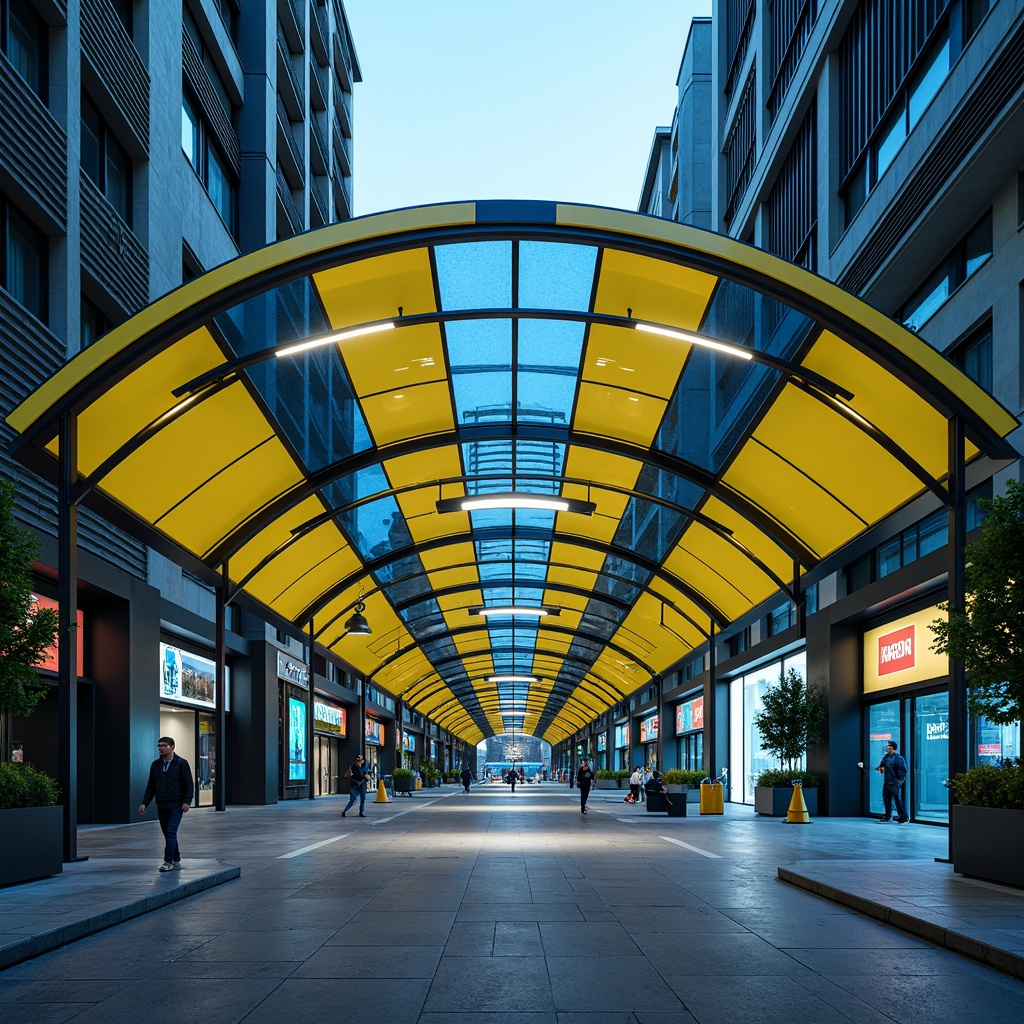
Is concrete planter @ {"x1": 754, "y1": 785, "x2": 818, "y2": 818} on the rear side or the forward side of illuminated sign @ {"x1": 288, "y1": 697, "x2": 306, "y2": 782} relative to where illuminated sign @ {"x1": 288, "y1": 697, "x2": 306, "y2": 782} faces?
on the forward side

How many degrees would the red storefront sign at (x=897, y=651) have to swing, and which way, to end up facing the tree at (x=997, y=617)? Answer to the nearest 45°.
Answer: approximately 45° to its left

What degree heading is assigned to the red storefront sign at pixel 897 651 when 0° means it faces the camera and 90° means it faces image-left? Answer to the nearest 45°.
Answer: approximately 45°

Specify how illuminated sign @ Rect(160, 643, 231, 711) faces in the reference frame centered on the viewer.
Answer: facing the viewer and to the right of the viewer

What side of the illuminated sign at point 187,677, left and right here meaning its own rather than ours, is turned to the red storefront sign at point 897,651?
front

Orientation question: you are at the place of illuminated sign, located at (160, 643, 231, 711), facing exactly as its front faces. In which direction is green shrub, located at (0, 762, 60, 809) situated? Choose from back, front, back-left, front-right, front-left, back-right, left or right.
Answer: front-right

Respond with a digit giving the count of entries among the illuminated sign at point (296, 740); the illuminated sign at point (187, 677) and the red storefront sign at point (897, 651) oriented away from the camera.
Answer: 0

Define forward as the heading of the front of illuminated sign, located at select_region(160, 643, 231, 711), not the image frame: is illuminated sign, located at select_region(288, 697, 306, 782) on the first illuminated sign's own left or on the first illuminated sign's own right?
on the first illuminated sign's own left

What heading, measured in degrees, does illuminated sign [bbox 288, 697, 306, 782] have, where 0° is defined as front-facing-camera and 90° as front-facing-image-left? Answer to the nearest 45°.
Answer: approximately 315°

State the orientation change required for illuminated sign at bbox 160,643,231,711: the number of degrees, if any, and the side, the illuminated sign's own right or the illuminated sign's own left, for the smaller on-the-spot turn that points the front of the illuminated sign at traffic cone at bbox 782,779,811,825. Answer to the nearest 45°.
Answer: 0° — it already faces it

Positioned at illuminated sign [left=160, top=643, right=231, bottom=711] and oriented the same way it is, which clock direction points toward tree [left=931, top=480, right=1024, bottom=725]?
The tree is roughly at 1 o'clock from the illuminated sign.

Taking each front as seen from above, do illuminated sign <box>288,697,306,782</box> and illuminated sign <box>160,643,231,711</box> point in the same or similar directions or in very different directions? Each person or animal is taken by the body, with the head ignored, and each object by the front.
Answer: same or similar directions
